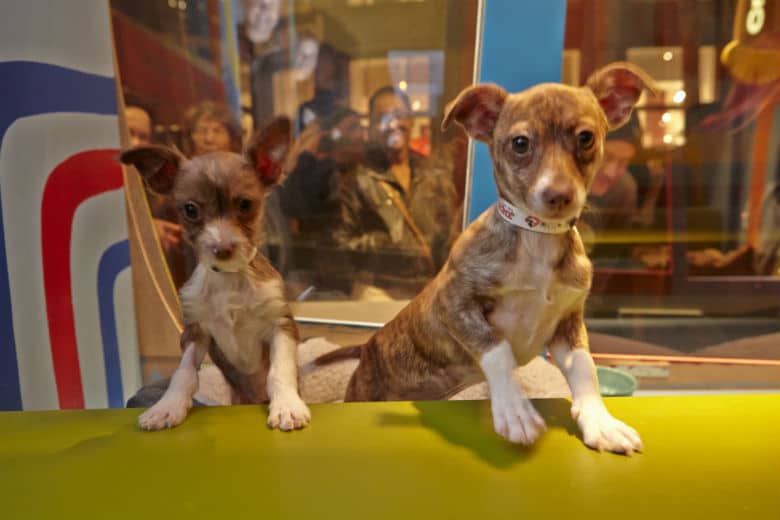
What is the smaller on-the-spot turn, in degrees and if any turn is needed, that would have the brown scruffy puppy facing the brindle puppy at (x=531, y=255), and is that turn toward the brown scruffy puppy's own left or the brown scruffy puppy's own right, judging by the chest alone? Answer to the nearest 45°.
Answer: approximately 45° to the brown scruffy puppy's own left

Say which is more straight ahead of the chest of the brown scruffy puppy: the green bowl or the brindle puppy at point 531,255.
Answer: the brindle puppy

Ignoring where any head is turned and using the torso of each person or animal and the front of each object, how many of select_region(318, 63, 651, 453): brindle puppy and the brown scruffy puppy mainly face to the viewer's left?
0

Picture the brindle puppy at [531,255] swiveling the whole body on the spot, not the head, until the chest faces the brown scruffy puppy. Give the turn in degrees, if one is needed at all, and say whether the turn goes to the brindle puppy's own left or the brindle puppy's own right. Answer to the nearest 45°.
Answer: approximately 135° to the brindle puppy's own right

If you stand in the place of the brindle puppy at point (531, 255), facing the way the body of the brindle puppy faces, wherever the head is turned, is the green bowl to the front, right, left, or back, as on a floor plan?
left

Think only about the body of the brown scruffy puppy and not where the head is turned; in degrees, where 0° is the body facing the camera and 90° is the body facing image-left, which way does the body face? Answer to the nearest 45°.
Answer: approximately 0°

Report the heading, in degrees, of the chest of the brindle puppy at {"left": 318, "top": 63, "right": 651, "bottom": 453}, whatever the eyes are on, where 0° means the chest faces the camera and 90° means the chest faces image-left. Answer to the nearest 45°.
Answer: approximately 315°

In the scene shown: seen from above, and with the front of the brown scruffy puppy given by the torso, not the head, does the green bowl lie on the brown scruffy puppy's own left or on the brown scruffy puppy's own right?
on the brown scruffy puppy's own left
